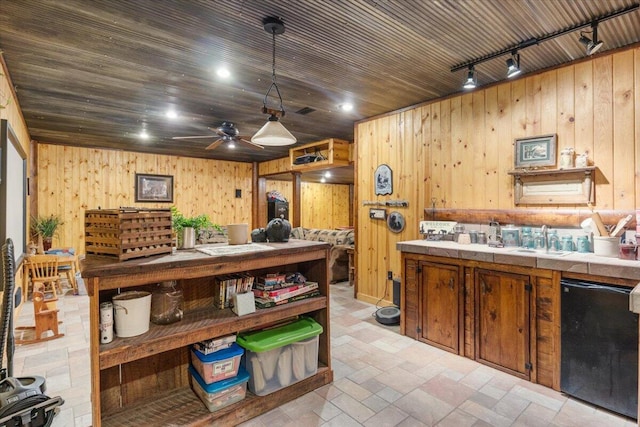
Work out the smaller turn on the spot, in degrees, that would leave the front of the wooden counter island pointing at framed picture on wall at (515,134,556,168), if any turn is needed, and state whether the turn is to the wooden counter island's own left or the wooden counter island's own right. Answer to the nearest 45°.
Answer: approximately 45° to the wooden counter island's own left

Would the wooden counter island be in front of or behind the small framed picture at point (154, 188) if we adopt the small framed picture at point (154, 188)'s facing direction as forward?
in front

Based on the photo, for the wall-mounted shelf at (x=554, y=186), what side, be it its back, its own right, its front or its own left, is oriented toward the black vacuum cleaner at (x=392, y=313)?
right

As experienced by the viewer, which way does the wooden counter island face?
facing the viewer and to the right of the viewer

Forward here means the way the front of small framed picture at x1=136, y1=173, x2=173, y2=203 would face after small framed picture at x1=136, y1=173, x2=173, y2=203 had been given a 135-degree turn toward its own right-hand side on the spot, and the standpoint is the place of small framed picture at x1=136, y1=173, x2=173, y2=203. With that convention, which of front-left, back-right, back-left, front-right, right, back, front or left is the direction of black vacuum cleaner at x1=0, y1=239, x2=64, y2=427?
back-left

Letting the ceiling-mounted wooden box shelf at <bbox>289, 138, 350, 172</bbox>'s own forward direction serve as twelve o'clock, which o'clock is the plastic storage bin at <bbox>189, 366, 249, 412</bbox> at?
The plastic storage bin is roughly at 11 o'clock from the ceiling-mounted wooden box shelf.

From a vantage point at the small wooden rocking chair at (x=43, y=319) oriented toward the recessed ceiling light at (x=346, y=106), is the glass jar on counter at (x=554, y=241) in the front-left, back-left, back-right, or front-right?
front-right

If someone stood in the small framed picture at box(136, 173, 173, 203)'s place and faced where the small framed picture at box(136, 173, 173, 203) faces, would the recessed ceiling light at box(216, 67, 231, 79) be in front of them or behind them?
in front

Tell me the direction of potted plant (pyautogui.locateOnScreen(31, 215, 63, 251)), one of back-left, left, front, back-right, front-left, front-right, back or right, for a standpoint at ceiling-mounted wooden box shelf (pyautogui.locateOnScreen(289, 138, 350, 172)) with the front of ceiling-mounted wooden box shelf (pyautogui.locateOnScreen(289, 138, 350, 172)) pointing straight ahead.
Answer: front-right

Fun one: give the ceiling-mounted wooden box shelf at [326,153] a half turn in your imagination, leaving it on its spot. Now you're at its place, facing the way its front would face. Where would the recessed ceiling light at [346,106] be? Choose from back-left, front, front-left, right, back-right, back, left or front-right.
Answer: back-right

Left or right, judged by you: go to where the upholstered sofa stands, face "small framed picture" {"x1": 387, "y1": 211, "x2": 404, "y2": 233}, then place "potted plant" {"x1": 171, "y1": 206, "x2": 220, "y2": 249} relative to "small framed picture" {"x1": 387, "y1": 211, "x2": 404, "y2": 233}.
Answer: right

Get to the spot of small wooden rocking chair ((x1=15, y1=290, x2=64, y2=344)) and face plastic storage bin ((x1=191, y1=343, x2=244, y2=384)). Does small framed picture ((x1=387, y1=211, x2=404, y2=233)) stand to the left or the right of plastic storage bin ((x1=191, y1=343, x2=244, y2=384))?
left

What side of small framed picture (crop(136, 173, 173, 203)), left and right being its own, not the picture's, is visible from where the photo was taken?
front
